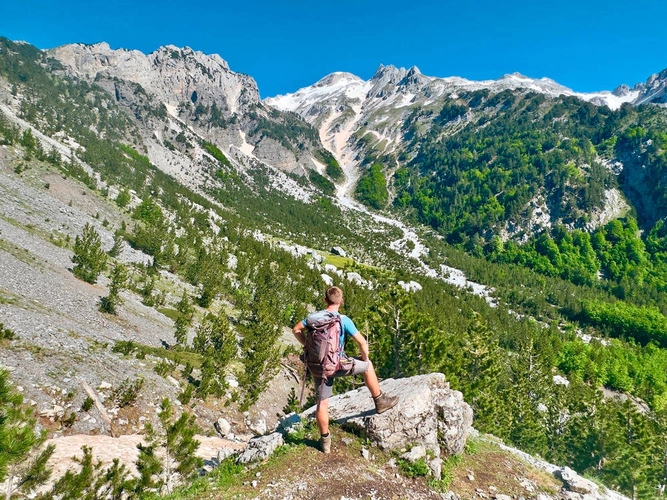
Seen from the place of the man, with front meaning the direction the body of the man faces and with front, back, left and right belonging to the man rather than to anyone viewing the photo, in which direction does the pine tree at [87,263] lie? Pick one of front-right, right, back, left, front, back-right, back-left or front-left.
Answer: left

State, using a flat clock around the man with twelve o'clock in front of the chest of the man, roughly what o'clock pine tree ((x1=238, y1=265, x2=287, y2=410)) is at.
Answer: The pine tree is roughly at 10 o'clock from the man.

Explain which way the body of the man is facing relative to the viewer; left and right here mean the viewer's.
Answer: facing away from the viewer and to the right of the viewer

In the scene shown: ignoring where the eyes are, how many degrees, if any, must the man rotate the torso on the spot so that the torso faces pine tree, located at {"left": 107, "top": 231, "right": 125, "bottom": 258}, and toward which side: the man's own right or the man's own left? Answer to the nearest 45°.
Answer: approximately 90° to the man's own left
